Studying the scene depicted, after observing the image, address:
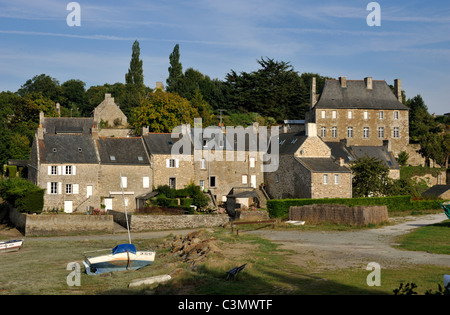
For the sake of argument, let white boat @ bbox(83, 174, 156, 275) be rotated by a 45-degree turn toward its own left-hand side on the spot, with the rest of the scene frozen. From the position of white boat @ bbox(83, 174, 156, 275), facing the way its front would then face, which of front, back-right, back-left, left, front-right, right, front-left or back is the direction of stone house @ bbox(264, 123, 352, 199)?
front

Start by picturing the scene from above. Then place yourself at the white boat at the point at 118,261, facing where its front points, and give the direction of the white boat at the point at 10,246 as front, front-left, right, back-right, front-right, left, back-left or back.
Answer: back-left

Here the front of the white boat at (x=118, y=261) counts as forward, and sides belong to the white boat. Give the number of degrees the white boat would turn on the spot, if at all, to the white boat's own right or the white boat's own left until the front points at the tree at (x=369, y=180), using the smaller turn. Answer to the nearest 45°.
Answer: approximately 45° to the white boat's own left

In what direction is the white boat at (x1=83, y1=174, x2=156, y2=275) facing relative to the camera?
to the viewer's right

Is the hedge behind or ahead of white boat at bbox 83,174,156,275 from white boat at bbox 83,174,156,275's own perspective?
ahead

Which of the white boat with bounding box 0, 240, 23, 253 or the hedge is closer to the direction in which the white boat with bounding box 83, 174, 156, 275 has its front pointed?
the hedge

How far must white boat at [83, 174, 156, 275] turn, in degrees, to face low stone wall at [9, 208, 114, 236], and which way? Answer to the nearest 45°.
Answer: approximately 90° to its left
